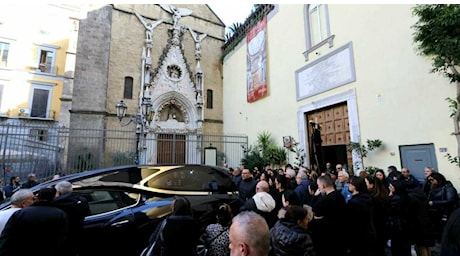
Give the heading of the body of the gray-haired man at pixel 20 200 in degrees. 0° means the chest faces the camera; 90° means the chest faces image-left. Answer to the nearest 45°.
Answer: approximately 225°

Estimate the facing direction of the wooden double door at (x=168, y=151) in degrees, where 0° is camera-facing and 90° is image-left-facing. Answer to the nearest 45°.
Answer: approximately 0°

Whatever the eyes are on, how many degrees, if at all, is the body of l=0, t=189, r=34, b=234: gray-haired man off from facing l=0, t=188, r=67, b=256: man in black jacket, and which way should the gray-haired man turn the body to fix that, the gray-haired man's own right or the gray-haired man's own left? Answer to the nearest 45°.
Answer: approximately 135° to the gray-haired man's own right

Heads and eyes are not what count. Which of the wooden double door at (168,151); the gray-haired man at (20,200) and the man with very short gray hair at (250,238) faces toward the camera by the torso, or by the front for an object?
the wooden double door

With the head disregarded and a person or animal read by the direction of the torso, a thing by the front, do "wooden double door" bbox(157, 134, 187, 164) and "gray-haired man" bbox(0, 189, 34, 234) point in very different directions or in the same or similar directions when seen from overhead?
very different directions

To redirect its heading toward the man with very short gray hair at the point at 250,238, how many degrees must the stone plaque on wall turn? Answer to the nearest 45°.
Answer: approximately 45° to its left

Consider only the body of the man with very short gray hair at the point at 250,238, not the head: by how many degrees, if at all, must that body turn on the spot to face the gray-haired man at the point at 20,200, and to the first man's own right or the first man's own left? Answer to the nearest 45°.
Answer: approximately 45° to the first man's own left

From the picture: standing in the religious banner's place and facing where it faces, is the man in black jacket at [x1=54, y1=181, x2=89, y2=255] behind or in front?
in front

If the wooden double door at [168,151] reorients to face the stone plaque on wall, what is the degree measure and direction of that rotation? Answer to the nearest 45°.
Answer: approximately 45° to its left

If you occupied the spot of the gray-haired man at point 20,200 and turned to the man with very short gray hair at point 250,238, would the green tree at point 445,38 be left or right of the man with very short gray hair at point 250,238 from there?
left

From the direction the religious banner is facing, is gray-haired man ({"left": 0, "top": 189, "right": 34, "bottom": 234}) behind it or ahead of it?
ahead

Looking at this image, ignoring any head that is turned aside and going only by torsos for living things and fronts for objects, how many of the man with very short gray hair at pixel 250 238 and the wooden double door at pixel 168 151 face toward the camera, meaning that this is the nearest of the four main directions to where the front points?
1

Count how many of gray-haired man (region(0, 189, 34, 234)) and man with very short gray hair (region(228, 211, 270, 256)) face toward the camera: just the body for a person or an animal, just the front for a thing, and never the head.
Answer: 0

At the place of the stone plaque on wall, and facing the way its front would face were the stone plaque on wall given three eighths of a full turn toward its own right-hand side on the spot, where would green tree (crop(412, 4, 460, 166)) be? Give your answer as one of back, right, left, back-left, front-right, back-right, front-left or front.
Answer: back-right

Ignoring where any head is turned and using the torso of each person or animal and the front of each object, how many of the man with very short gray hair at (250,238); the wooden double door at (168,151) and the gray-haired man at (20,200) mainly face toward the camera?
1

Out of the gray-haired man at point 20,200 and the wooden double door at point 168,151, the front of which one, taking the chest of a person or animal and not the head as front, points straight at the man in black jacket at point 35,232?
the wooden double door

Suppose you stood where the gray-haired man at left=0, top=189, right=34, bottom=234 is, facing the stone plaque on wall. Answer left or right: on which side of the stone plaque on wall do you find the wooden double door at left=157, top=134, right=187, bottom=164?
left
